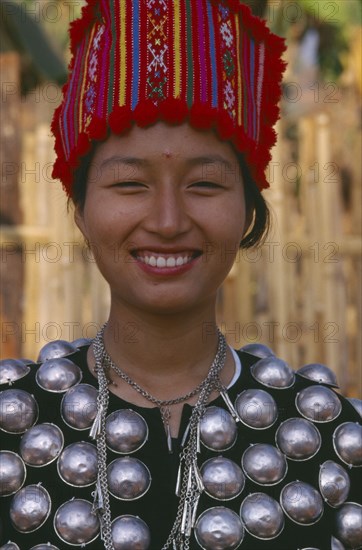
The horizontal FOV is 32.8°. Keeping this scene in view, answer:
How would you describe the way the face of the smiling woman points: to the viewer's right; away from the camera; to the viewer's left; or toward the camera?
toward the camera

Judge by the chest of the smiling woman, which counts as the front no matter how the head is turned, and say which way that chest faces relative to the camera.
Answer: toward the camera

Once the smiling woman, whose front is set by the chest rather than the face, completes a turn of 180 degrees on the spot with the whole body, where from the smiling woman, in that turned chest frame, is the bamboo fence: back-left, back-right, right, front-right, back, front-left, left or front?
front
